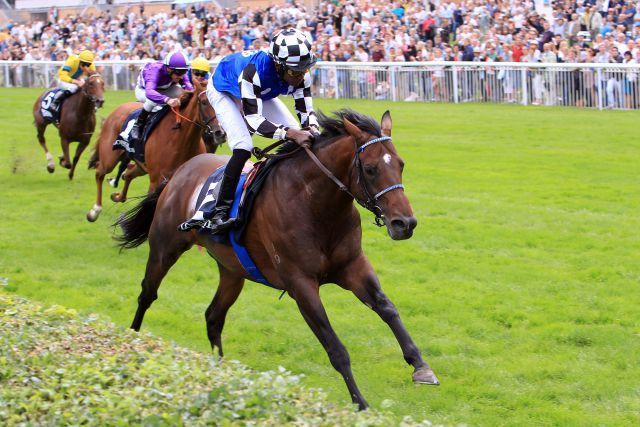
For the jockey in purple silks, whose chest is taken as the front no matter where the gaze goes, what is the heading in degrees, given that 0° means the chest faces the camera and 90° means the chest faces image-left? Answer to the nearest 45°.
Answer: approximately 315°

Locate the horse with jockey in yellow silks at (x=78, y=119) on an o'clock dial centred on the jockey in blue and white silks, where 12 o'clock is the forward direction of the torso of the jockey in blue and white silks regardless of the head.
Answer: The horse with jockey in yellow silks is roughly at 7 o'clock from the jockey in blue and white silks.

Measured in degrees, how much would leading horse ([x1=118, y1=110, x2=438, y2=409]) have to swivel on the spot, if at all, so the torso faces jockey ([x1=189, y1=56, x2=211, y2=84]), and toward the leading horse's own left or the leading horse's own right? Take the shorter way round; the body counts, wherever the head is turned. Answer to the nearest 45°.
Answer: approximately 135° to the leading horse's own left

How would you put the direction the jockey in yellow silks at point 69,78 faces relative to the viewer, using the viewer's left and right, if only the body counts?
facing the viewer and to the right of the viewer

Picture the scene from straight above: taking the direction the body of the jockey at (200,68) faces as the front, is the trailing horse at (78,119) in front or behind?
behind

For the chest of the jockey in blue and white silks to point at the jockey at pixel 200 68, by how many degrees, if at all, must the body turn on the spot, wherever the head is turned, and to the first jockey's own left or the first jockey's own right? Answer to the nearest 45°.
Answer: approximately 135° to the first jockey's own left

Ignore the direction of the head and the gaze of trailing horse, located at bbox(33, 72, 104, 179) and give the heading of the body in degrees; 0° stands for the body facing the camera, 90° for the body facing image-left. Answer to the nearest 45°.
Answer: approximately 315°

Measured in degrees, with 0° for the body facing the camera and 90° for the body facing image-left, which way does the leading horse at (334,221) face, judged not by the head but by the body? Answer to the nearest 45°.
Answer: approximately 315°

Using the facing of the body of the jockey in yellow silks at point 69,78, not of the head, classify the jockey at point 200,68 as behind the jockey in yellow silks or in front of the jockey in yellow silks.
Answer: in front
